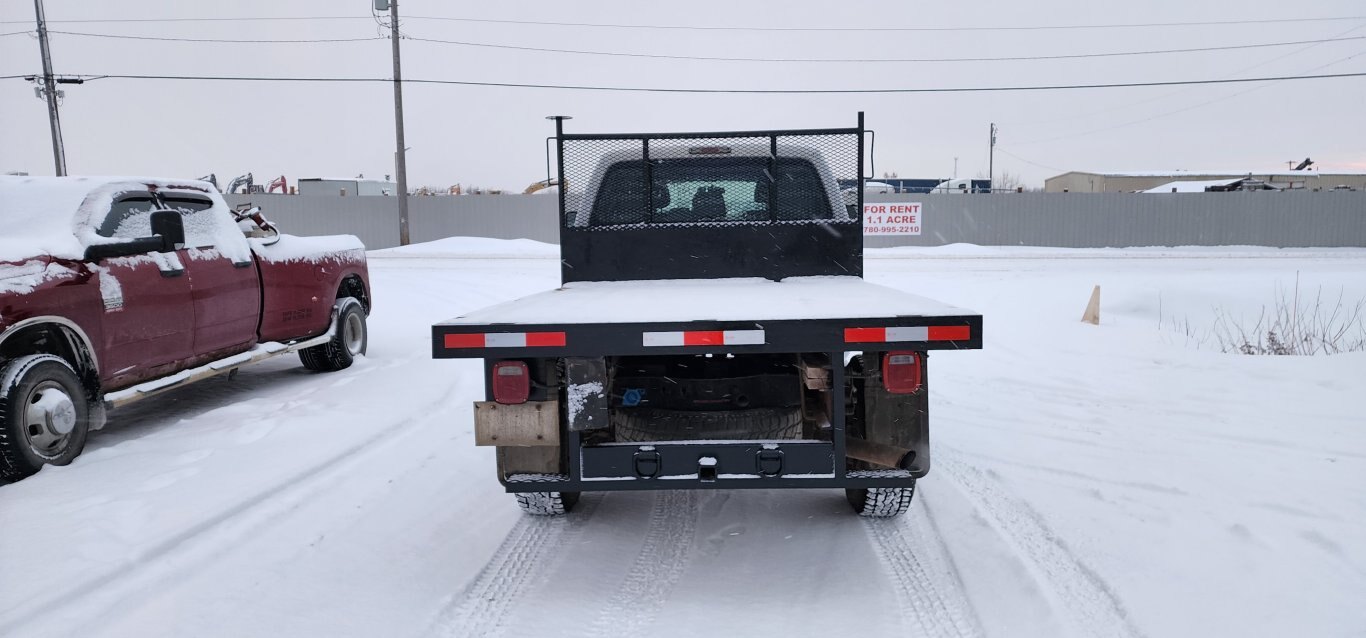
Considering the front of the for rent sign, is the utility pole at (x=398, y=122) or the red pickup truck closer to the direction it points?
the red pickup truck

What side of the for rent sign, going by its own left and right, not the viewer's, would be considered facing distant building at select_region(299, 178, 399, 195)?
right

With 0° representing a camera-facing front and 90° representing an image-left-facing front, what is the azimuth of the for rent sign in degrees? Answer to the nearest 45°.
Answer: approximately 0°

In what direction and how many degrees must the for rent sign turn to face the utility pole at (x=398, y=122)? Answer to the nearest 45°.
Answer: approximately 90° to its right

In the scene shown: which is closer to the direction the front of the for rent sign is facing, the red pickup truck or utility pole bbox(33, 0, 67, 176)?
the red pickup truck

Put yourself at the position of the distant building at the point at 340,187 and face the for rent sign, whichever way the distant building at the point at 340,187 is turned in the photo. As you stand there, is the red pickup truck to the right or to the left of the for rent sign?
right
